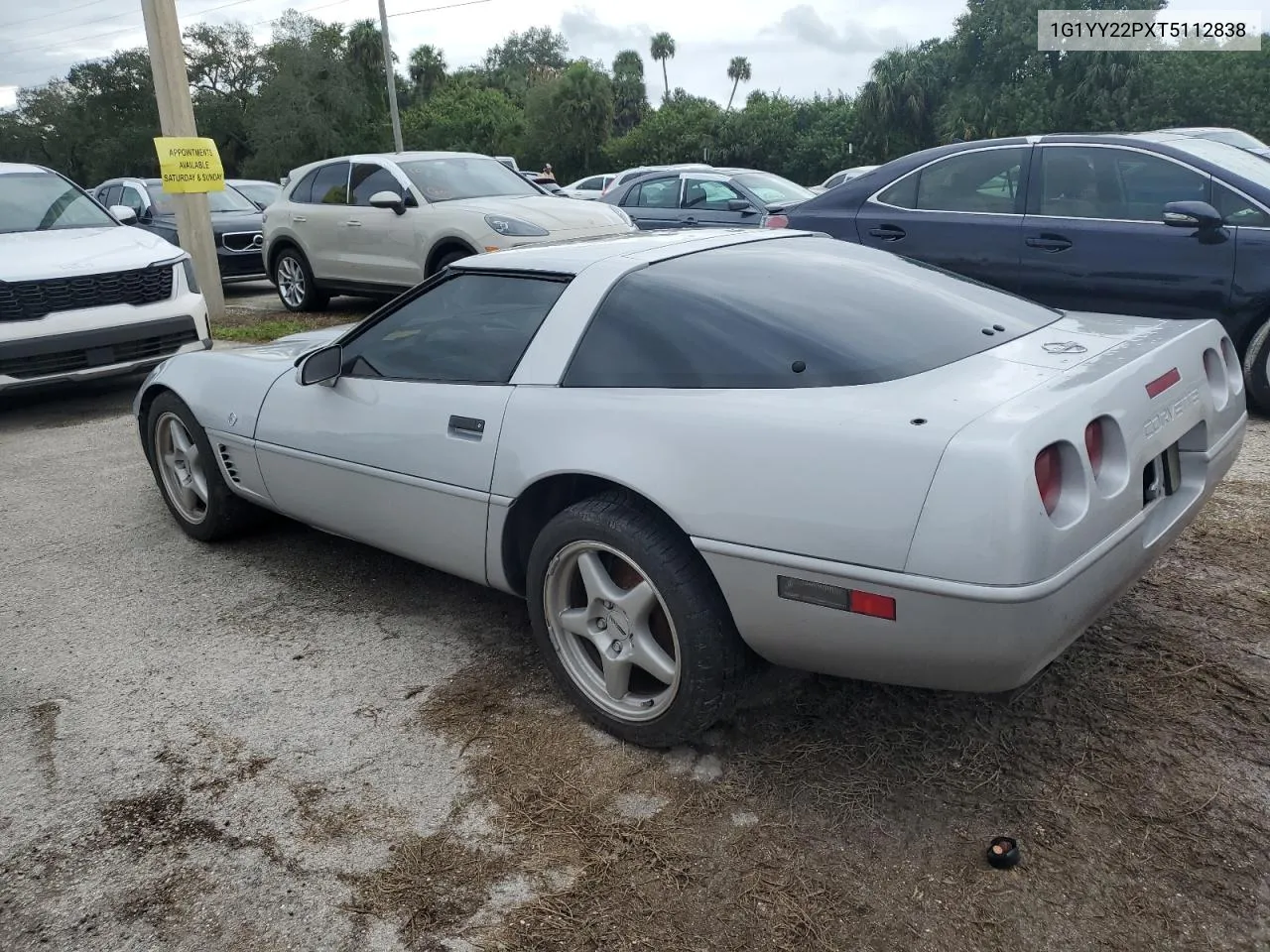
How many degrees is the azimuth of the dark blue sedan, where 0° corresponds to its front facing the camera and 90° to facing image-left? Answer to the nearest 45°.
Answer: approximately 270°

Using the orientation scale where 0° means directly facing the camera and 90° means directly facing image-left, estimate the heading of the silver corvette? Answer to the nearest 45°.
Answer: approximately 135°

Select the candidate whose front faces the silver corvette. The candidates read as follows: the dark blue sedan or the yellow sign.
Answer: the yellow sign

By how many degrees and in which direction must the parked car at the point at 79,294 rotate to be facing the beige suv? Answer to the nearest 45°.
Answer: approximately 90° to its left

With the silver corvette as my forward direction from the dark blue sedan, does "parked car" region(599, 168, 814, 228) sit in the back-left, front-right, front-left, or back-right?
back-right

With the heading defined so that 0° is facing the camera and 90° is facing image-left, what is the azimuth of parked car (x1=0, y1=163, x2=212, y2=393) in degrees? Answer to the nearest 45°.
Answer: approximately 315°

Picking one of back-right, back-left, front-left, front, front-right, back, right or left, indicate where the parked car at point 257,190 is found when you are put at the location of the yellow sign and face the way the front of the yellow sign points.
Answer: back
